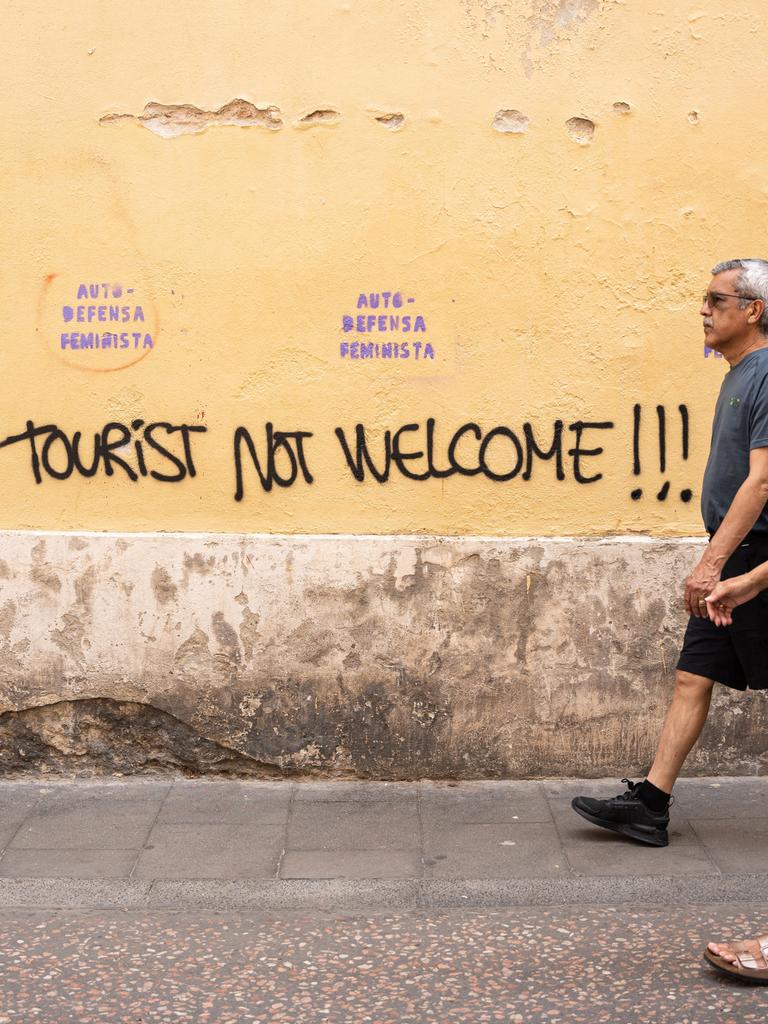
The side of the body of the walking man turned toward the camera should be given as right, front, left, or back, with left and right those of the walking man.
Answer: left

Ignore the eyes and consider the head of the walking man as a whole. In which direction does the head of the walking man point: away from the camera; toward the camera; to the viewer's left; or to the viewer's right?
to the viewer's left
